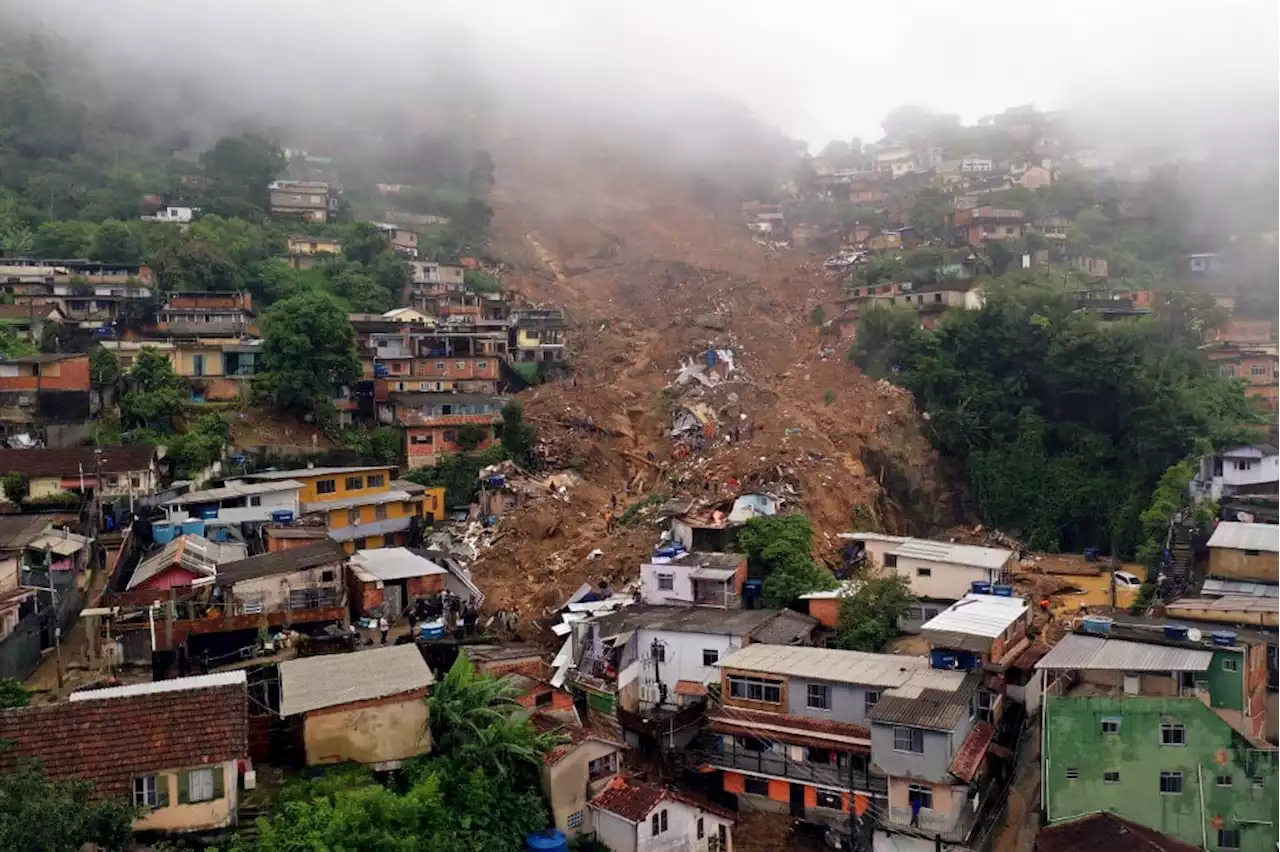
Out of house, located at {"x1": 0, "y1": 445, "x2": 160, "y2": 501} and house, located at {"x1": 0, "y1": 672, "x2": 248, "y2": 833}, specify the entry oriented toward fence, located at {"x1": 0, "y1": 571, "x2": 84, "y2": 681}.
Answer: house, located at {"x1": 0, "y1": 445, "x2": 160, "y2": 501}

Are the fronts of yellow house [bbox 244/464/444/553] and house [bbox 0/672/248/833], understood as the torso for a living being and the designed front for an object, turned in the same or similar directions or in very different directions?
same or similar directions

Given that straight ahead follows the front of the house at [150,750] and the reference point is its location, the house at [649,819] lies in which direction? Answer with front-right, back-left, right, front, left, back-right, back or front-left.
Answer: left

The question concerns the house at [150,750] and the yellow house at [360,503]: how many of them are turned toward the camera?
2

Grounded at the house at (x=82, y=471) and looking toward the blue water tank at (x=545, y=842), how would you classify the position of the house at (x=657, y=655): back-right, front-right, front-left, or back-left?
front-left

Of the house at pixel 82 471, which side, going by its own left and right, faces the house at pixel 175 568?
front

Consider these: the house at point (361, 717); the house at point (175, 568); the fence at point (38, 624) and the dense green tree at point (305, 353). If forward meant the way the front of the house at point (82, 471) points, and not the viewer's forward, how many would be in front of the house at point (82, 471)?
3

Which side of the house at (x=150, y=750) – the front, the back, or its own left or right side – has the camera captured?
front

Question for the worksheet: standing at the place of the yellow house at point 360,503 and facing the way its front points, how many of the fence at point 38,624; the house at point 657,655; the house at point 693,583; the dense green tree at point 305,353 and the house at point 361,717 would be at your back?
1

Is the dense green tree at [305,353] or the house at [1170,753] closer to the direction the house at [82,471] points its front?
the house

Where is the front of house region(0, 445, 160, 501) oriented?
toward the camera

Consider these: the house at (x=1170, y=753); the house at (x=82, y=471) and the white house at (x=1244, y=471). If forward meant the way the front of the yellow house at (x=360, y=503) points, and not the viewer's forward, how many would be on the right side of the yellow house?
1

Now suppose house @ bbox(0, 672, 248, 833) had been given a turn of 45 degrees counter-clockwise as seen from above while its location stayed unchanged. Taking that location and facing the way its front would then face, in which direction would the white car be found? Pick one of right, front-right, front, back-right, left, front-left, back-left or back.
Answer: front-left

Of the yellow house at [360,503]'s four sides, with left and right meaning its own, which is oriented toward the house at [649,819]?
front

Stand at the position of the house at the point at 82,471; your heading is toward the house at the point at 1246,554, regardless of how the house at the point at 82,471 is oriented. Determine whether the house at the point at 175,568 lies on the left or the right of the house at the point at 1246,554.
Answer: right
